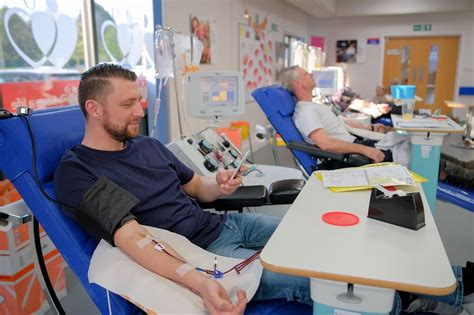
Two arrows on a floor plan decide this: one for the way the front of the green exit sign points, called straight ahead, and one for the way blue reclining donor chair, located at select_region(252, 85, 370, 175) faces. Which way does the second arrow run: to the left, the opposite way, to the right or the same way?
to the left

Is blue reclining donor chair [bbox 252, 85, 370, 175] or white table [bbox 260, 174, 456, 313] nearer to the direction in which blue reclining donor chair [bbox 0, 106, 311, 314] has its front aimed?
the white table

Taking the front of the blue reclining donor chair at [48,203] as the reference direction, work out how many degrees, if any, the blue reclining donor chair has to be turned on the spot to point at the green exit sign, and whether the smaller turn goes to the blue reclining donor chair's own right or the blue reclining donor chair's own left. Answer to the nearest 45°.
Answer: approximately 90° to the blue reclining donor chair's own left

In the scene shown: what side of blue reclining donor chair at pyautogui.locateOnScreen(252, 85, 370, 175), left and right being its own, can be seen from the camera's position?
right

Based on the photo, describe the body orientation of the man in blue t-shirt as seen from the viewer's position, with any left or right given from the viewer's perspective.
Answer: facing the viewer and to the right of the viewer

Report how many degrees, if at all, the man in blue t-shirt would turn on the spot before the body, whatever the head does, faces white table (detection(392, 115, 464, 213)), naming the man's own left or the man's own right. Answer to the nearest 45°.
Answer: approximately 90° to the man's own left

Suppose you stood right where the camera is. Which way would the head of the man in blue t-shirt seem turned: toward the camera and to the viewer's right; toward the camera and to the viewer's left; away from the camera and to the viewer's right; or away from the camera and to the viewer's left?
toward the camera and to the viewer's right

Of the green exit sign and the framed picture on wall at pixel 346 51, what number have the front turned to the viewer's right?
0

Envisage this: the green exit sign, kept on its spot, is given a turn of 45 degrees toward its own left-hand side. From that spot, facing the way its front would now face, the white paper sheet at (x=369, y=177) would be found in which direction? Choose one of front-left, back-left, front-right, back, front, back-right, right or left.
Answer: front-right

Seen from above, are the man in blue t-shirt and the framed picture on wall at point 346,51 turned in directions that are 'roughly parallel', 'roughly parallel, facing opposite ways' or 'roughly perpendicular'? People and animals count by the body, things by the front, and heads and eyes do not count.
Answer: roughly perpendicular

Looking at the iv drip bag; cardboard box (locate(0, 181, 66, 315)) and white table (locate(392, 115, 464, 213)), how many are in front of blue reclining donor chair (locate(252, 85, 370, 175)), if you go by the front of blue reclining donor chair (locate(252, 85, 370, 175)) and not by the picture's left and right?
1

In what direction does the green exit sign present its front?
toward the camera

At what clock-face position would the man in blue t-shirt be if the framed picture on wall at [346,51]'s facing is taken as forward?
The man in blue t-shirt is roughly at 12 o'clock from the framed picture on wall.

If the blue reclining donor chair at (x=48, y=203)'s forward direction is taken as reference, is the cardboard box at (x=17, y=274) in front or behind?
behind
